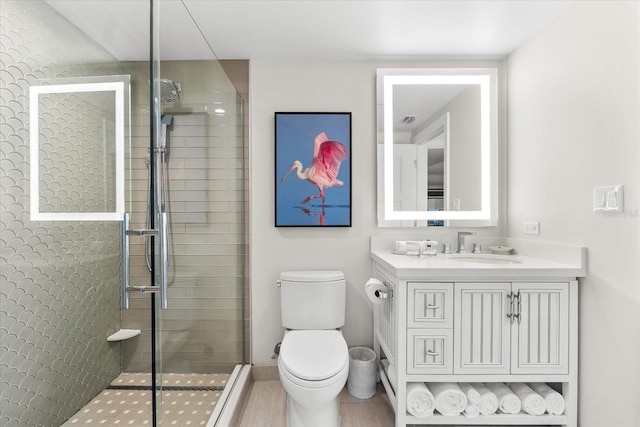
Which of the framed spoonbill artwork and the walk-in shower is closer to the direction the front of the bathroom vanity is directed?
the walk-in shower

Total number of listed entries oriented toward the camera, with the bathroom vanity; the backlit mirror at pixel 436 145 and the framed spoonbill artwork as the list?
3

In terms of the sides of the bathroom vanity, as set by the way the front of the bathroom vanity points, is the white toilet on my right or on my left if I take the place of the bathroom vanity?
on my right

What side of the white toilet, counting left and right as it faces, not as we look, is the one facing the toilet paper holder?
left

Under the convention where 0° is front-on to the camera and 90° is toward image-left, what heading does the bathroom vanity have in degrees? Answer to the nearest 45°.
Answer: approximately 0°

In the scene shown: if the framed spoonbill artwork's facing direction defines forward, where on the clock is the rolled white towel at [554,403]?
The rolled white towel is roughly at 10 o'clock from the framed spoonbill artwork.

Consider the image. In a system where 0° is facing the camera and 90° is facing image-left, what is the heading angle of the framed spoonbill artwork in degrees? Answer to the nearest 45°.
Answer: approximately 0°
